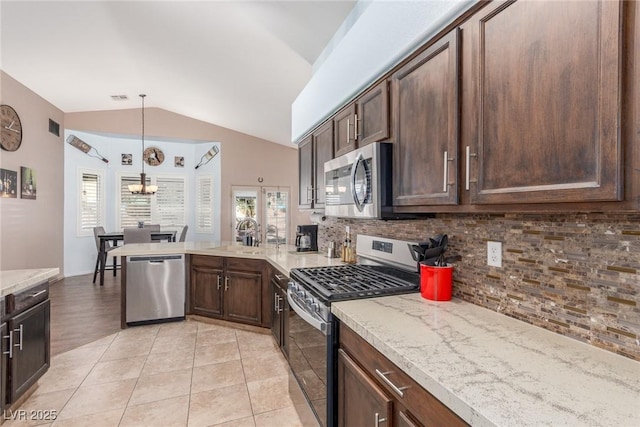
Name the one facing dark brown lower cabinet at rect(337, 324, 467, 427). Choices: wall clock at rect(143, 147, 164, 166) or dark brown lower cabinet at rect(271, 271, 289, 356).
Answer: the wall clock

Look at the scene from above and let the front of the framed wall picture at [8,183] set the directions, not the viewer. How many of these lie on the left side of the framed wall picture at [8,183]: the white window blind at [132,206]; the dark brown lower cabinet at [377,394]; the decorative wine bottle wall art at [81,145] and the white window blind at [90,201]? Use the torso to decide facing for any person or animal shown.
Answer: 3

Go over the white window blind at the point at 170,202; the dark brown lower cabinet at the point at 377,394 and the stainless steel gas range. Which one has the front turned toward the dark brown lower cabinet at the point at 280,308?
the white window blind

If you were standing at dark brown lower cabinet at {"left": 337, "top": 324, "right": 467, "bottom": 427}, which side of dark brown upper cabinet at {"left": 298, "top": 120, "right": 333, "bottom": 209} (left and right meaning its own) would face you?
left

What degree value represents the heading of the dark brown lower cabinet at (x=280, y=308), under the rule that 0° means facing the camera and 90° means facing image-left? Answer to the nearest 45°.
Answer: approximately 90°

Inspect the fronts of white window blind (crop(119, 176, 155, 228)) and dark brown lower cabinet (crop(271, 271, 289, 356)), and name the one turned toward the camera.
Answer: the white window blind

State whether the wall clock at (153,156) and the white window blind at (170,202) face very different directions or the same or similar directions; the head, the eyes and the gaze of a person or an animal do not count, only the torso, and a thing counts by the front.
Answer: same or similar directions

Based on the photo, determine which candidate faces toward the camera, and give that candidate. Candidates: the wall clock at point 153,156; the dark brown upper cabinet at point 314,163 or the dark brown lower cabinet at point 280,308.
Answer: the wall clock

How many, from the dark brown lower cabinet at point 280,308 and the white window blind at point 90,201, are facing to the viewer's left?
1

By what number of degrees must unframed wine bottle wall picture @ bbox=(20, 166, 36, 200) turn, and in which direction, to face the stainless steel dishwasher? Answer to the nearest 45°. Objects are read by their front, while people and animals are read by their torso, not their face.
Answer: approximately 45° to its right

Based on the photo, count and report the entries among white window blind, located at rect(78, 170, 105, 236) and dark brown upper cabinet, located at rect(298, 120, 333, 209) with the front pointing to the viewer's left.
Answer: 1

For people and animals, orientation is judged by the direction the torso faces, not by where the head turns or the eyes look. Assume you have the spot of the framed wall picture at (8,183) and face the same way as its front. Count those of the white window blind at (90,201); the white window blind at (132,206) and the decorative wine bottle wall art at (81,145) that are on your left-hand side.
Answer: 3

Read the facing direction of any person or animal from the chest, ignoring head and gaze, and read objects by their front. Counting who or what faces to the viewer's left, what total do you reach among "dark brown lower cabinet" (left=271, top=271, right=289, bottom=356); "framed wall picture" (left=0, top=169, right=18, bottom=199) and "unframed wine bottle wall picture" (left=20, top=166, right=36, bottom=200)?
1

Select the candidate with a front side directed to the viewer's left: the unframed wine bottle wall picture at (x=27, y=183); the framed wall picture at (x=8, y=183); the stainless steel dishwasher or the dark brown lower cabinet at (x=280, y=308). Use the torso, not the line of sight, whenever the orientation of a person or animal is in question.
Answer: the dark brown lower cabinet

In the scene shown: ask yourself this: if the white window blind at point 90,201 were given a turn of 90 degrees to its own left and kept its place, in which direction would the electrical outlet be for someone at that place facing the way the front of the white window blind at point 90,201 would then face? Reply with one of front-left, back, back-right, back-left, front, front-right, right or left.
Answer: back-right

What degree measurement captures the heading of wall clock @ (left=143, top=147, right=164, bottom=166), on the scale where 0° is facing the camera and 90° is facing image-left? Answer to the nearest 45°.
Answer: approximately 0°

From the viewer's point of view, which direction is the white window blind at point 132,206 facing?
toward the camera

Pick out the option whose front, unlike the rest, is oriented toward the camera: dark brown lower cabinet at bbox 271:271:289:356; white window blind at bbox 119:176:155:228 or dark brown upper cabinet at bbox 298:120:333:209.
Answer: the white window blind

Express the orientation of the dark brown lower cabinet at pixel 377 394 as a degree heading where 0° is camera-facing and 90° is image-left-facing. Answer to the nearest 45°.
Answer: approximately 45°
